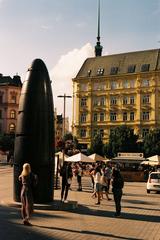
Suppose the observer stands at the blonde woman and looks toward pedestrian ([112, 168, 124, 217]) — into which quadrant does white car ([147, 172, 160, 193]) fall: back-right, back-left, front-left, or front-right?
front-left

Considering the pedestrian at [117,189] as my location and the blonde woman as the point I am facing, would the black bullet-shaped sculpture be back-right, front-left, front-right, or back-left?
front-right

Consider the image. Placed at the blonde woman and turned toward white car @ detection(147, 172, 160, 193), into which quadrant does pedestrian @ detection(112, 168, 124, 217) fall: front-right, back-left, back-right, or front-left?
front-right
